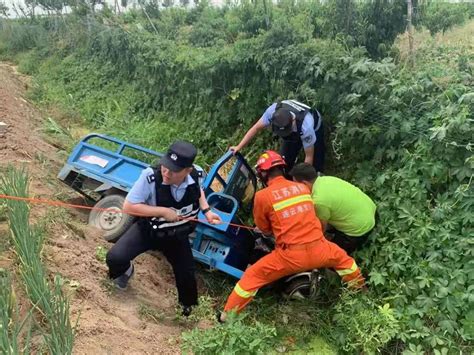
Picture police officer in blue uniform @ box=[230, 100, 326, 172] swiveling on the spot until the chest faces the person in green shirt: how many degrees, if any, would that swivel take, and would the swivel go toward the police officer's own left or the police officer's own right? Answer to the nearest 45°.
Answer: approximately 45° to the police officer's own left

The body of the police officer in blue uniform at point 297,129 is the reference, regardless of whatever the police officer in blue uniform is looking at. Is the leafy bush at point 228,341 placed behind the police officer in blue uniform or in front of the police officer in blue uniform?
in front

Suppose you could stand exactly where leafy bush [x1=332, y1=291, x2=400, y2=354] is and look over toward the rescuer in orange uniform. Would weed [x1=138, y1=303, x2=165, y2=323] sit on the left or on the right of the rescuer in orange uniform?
left

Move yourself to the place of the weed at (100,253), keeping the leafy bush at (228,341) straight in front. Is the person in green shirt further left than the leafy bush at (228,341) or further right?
left

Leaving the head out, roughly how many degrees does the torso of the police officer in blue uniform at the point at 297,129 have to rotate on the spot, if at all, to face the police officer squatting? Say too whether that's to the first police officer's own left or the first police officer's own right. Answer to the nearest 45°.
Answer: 0° — they already face them

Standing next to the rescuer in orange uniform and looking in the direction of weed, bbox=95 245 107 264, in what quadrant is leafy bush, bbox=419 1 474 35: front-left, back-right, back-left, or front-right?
back-right

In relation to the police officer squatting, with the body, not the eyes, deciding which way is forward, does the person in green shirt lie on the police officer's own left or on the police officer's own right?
on the police officer's own left

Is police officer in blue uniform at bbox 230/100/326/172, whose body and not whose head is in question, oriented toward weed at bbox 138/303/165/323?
yes

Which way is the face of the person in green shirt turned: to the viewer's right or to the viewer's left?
to the viewer's left

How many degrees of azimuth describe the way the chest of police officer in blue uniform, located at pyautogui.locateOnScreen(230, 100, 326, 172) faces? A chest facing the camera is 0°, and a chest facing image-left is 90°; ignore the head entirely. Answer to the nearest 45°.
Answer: approximately 45°

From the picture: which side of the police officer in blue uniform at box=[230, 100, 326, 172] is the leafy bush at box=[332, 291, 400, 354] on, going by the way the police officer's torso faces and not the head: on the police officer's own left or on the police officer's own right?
on the police officer's own left
